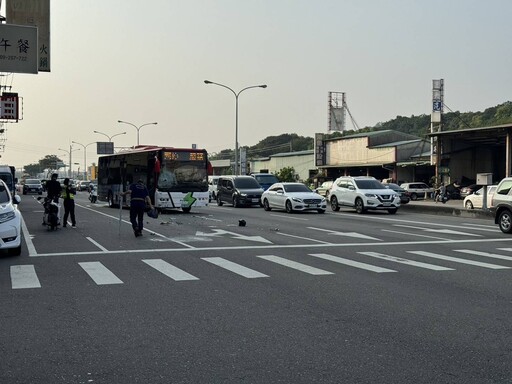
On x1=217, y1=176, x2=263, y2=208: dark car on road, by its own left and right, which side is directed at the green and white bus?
right

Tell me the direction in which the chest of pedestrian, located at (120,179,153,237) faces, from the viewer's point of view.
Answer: away from the camera

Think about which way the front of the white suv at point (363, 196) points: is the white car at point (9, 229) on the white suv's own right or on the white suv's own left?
on the white suv's own right

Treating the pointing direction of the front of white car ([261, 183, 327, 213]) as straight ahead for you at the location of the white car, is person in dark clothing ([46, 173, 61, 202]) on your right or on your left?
on your right

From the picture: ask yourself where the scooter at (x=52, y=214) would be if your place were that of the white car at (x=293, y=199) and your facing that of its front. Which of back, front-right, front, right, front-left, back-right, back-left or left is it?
right

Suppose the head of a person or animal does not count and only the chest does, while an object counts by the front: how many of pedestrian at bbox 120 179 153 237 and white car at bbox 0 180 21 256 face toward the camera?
1

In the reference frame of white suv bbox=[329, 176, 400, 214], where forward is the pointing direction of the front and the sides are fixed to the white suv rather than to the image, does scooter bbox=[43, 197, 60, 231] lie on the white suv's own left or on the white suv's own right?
on the white suv's own right
